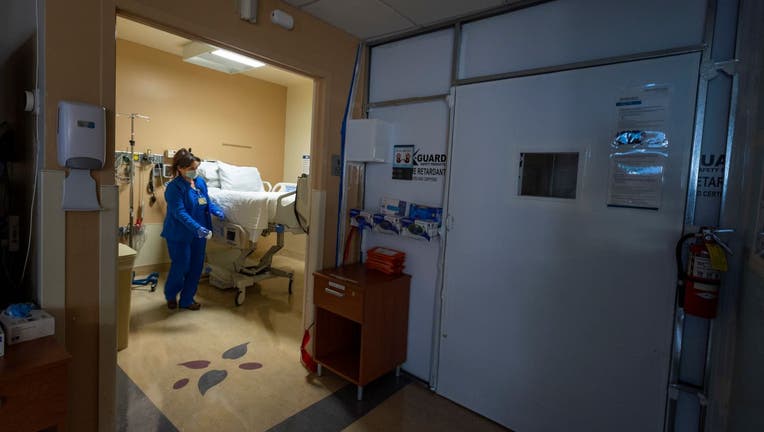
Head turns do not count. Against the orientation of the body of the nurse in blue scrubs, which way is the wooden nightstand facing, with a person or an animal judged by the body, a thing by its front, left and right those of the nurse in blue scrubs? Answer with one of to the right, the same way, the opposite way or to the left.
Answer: to the right

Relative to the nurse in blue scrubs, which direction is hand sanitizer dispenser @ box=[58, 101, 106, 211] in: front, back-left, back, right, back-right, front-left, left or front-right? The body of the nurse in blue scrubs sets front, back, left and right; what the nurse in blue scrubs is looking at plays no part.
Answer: front-right

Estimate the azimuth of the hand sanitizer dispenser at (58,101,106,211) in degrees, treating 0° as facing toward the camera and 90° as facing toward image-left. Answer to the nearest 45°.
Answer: approximately 0°

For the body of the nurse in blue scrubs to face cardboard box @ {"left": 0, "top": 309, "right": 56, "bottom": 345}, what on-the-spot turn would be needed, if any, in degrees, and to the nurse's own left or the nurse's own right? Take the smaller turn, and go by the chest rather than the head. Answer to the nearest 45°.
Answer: approximately 45° to the nurse's own right

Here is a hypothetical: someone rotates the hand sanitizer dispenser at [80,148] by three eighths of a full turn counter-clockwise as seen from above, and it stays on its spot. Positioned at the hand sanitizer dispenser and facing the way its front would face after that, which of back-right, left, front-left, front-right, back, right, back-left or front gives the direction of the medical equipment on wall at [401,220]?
front-right

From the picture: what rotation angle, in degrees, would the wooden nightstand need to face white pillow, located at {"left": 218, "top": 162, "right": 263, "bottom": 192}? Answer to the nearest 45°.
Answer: approximately 90° to its right

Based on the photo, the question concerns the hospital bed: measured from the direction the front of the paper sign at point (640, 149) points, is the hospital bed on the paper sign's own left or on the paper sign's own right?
on the paper sign's own right
